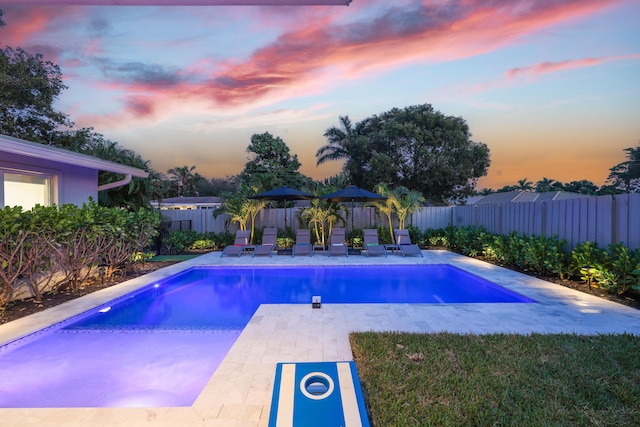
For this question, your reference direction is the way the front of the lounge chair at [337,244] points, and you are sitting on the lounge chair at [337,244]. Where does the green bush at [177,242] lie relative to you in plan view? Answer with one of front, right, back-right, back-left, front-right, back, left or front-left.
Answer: right

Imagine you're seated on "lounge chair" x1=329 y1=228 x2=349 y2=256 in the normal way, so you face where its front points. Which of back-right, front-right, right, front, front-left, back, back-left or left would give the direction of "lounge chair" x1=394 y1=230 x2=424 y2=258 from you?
left

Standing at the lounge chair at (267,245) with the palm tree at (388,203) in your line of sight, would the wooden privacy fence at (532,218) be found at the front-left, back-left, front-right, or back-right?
front-right

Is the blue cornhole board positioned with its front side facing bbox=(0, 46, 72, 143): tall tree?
no

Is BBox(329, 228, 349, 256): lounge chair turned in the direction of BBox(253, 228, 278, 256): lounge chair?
no

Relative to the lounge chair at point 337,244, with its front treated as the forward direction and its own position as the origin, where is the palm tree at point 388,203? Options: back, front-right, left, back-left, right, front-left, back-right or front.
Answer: back-left

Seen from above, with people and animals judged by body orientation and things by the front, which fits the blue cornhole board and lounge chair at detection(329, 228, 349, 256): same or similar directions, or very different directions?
same or similar directions

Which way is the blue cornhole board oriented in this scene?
toward the camera

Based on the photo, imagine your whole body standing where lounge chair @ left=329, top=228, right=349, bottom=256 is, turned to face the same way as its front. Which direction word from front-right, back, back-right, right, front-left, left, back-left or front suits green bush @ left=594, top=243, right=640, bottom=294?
front-left

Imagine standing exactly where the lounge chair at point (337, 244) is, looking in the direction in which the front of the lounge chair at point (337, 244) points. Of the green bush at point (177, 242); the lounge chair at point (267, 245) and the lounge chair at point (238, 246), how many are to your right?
3

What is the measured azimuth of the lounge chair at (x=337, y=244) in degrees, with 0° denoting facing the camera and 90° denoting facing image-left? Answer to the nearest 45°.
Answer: approximately 0°

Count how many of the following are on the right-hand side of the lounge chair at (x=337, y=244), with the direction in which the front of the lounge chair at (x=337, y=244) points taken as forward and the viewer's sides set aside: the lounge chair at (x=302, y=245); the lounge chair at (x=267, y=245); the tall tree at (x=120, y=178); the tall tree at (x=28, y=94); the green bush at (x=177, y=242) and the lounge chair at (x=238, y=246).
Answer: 6

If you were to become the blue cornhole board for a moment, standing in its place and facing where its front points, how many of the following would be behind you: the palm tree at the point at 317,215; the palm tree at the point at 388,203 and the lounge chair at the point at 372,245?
3

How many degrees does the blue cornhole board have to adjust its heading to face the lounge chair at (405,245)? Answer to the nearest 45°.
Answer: approximately 180°

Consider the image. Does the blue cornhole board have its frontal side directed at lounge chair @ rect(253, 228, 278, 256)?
no

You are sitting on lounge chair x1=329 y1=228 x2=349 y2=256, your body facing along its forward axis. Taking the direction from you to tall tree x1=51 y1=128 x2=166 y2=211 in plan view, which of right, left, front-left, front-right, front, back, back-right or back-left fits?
right

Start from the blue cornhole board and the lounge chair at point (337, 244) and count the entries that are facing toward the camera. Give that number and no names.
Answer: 2

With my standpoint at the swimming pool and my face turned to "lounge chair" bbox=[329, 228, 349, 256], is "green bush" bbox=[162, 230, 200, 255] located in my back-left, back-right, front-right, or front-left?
front-left

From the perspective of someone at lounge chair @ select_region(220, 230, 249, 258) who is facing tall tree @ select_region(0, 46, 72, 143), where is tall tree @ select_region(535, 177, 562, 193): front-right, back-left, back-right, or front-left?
back-right

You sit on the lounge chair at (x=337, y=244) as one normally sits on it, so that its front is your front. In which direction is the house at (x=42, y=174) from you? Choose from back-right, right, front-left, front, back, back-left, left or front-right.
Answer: front-right
